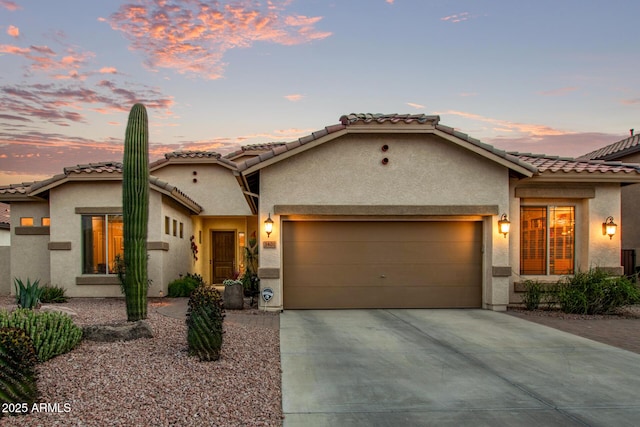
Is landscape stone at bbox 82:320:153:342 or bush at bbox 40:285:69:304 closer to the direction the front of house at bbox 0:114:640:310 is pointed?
the landscape stone

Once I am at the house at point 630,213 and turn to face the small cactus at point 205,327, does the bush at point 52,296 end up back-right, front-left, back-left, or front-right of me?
front-right

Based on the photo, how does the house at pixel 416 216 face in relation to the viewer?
toward the camera

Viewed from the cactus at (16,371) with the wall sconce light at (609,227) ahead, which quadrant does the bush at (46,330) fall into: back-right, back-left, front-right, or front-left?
front-left
